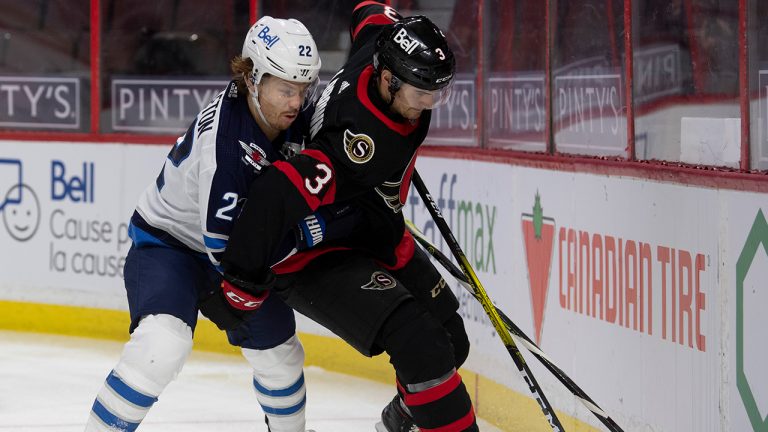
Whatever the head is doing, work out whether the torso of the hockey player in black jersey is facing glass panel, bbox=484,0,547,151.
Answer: no

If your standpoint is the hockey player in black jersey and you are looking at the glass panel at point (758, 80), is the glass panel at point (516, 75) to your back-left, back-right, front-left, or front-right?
front-left

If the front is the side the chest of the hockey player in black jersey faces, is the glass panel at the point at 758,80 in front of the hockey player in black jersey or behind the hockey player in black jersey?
in front

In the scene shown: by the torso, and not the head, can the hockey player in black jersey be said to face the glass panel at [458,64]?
no
